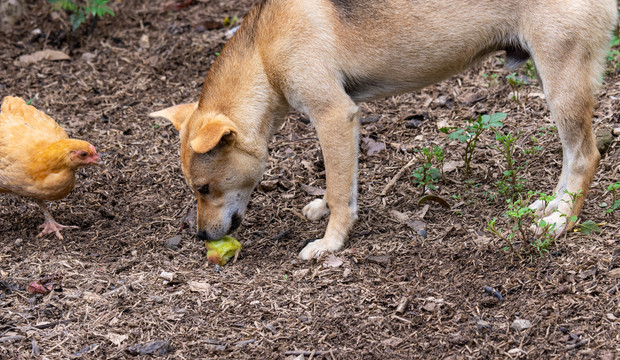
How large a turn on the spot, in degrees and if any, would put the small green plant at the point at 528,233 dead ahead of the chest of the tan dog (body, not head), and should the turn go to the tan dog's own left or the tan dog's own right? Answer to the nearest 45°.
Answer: approximately 135° to the tan dog's own left

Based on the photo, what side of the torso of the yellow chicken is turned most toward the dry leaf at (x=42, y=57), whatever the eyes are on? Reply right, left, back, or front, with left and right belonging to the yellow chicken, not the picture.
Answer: left

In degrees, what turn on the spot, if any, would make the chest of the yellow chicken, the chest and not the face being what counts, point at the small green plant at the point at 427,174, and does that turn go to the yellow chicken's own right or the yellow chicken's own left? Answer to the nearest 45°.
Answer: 0° — it already faces it

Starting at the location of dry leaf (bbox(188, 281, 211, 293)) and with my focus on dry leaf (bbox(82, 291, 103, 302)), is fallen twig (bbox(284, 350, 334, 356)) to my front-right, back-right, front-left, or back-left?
back-left

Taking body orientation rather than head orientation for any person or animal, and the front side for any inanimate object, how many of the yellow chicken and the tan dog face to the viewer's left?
1

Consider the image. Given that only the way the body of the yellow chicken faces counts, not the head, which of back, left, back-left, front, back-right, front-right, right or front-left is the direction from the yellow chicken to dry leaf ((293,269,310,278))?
front-right

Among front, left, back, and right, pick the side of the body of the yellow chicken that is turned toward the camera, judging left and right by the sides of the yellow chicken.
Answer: right

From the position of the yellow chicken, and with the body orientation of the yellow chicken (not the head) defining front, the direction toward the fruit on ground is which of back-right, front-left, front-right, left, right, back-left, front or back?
front-right

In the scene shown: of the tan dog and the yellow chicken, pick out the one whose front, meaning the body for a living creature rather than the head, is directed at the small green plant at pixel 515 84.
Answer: the yellow chicken

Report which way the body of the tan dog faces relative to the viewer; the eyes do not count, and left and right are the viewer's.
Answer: facing to the left of the viewer

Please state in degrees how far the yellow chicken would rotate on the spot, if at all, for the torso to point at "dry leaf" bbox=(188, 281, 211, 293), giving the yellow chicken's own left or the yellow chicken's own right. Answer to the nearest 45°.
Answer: approximately 45° to the yellow chicken's own right

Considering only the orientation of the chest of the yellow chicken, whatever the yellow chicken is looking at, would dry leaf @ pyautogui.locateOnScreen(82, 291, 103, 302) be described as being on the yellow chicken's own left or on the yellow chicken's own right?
on the yellow chicken's own right

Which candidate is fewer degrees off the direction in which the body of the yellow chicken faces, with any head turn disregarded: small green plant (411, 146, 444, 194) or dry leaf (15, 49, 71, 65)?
the small green plant
